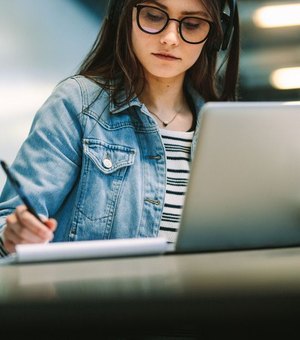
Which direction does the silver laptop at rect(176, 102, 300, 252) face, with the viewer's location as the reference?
facing away from the viewer

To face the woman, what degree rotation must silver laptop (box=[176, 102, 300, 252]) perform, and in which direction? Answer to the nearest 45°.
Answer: approximately 45° to its left
